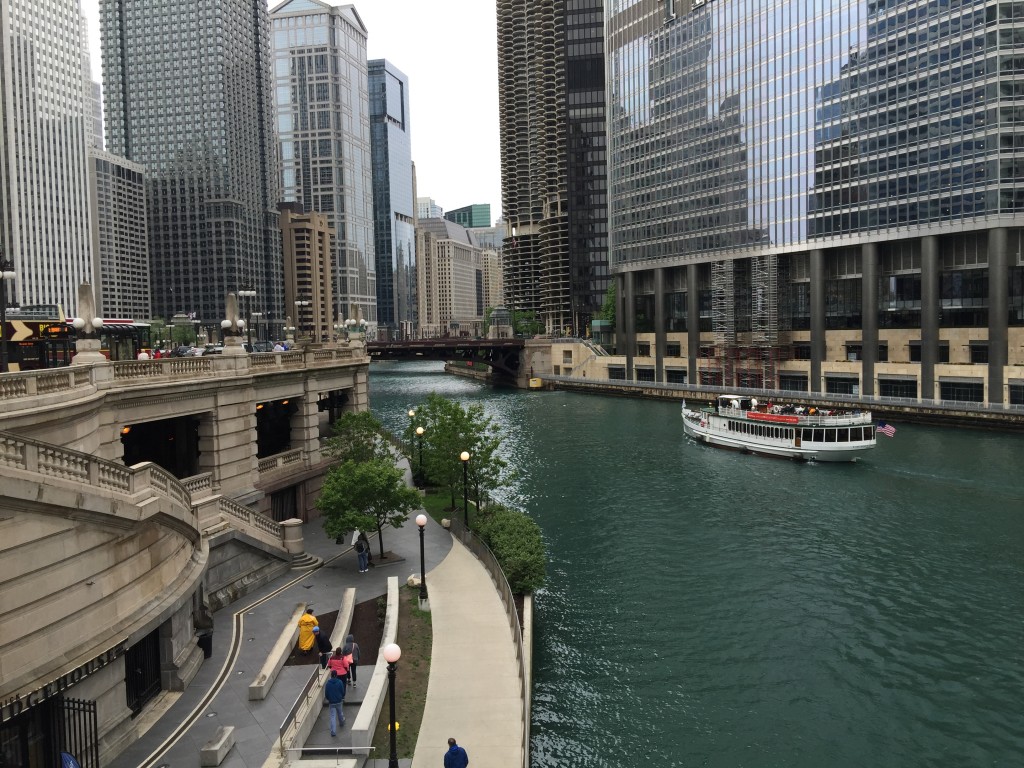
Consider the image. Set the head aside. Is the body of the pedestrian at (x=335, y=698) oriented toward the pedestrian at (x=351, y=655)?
yes

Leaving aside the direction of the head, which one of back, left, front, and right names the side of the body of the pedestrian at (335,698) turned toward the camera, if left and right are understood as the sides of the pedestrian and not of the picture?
back

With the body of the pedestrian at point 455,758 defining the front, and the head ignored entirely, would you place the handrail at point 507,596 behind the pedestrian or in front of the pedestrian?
in front

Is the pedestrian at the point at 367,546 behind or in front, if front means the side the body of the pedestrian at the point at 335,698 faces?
in front

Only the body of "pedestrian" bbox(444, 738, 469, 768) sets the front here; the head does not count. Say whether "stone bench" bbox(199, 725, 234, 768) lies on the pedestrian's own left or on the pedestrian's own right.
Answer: on the pedestrian's own left

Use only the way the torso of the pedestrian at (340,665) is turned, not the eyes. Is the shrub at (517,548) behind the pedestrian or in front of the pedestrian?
in front

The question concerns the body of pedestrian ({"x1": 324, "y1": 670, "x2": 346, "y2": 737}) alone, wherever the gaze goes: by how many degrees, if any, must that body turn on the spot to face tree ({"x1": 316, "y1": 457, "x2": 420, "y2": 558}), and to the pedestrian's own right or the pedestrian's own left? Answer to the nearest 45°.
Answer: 0° — they already face it

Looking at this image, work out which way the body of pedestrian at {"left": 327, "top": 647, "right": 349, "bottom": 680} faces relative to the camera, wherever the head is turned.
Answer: away from the camera

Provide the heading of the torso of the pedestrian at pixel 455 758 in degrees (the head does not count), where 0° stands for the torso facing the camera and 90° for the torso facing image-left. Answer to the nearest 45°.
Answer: approximately 180°

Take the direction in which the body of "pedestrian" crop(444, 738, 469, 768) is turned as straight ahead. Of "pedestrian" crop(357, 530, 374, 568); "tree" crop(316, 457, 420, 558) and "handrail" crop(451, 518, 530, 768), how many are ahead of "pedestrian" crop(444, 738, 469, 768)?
3
